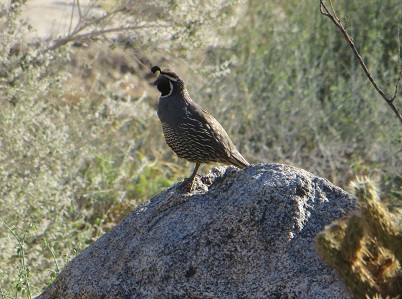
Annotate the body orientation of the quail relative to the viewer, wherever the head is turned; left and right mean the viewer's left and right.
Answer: facing to the left of the viewer
